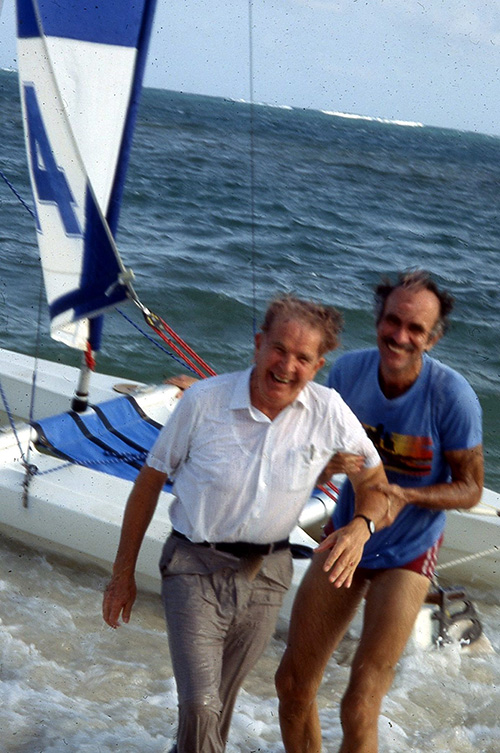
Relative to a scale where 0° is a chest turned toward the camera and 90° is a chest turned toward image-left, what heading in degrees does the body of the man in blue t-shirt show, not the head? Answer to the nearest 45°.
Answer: approximately 45°

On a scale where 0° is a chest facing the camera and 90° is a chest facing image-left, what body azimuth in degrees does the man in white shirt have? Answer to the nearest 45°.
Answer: approximately 0°
